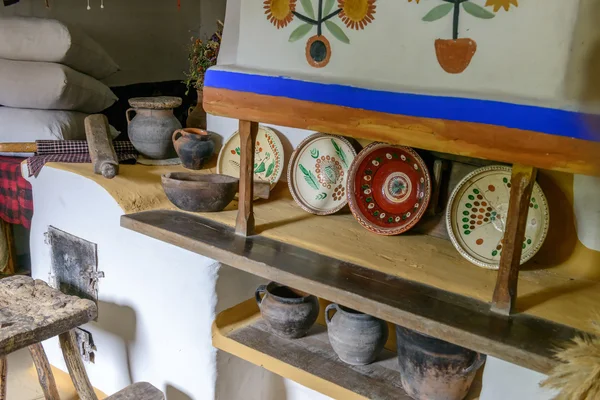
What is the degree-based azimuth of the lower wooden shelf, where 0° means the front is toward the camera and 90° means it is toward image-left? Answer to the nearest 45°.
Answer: approximately 45°

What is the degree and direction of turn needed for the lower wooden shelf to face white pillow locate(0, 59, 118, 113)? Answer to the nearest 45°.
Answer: approximately 90° to its right

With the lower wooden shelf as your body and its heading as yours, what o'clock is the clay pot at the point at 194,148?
The clay pot is roughly at 3 o'clock from the lower wooden shelf.

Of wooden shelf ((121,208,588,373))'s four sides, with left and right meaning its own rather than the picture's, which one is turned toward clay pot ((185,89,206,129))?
right

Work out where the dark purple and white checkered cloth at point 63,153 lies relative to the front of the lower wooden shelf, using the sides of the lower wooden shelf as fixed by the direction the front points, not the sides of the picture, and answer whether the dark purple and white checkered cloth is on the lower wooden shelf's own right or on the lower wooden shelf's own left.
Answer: on the lower wooden shelf's own right
